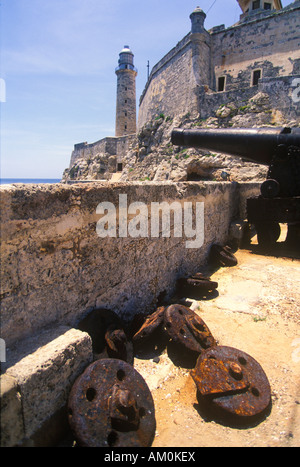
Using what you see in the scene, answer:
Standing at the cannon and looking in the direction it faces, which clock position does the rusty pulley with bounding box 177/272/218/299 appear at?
The rusty pulley is roughly at 10 o'clock from the cannon.

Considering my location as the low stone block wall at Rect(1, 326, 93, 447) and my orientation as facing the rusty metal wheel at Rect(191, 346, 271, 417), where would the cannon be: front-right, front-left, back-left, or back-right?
front-left

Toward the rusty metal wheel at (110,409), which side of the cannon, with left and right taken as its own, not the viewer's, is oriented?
left

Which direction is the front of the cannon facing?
to the viewer's left

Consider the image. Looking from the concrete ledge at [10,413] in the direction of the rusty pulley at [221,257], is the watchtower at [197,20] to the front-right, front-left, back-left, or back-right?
front-left

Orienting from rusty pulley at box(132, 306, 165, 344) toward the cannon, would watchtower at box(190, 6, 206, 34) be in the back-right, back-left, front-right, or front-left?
front-left

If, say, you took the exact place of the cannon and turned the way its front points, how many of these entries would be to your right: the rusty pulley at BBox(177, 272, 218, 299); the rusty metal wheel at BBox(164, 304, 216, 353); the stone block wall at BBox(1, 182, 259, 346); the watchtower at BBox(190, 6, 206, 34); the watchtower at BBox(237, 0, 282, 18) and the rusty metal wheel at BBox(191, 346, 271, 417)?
2

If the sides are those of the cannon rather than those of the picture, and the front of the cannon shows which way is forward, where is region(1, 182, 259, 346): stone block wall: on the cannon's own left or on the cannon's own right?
on the cannon's own left

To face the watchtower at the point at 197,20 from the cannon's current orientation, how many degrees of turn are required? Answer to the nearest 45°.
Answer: approximately 90° to its right

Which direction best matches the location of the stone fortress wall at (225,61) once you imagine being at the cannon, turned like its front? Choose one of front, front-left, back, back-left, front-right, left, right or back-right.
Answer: right

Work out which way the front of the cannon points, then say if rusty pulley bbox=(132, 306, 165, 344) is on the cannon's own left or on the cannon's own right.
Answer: on the cannon's own left
